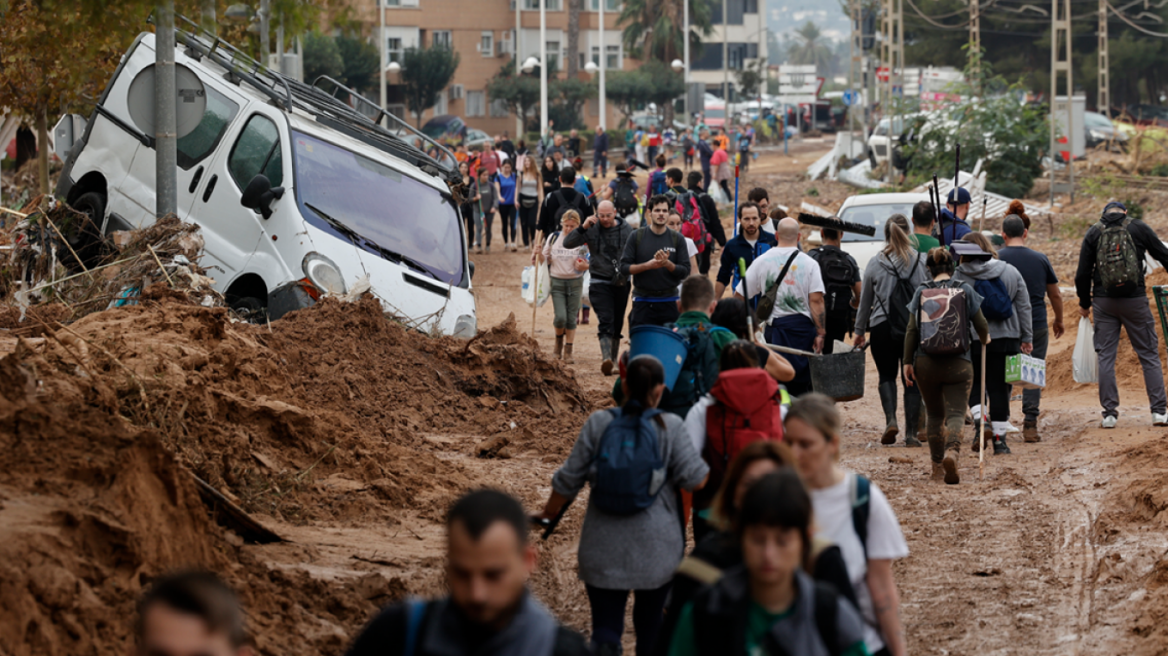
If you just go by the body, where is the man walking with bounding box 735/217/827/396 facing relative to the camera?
away from the camera

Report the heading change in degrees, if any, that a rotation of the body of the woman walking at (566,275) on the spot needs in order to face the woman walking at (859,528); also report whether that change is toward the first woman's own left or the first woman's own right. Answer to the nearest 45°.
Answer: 0° — they already face them

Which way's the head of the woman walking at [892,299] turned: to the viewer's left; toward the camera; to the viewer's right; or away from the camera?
away from the camera

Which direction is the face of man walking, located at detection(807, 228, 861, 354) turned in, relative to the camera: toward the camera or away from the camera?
away from the camera

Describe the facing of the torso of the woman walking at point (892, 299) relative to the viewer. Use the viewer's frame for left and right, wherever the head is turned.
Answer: facing away from the viewer

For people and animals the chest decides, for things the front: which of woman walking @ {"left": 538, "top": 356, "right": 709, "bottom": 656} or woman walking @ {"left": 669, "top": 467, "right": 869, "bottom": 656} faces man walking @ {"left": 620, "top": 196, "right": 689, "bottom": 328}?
woman walking @ {"left": 538, "top": 356, "right": 709, "bottom": 656}

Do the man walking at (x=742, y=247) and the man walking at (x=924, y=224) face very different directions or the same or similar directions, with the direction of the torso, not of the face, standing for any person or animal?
very different directions

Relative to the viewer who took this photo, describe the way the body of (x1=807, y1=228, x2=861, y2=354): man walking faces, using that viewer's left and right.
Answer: facing away from the viewer

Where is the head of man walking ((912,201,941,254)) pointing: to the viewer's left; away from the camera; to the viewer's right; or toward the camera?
away from the camera

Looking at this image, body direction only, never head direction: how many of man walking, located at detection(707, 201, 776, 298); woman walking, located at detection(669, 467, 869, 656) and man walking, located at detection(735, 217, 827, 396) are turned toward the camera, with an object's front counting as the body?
2
